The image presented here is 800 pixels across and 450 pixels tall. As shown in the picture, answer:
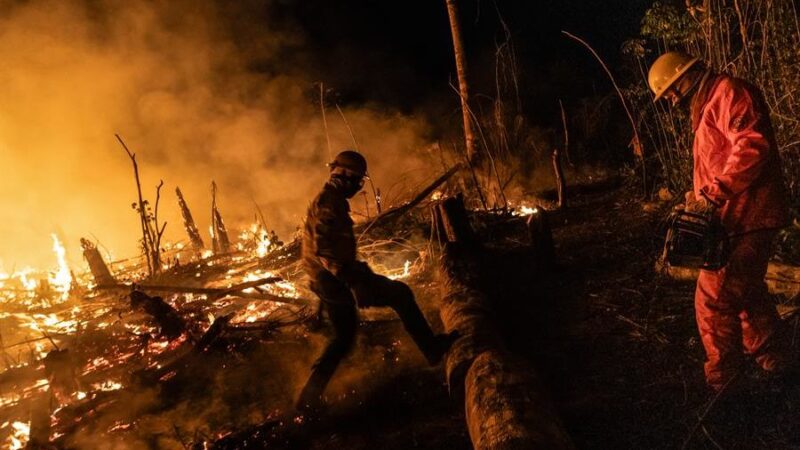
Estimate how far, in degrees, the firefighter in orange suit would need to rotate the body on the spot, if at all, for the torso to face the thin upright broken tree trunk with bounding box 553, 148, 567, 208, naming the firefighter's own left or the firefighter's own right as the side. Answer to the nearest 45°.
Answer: approximately 45° to the firefighter's own right

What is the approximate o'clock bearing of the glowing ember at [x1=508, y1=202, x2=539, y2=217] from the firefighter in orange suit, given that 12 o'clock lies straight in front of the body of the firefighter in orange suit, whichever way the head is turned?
The glowing ember is roughly at 2 o'clock from the firefighter in orange suit.

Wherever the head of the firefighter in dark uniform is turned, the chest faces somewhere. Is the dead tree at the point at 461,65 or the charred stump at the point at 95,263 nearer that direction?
the dead tree

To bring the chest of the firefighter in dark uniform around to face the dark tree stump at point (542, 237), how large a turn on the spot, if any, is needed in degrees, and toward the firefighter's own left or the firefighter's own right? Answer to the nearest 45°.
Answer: approximately 45° to the firefighter's own left

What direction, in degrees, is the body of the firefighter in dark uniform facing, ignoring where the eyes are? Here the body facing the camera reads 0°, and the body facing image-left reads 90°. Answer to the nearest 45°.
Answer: approximately 270°

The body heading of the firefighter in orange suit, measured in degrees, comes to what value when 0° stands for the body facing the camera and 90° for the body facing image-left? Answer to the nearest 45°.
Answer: approximately 90°

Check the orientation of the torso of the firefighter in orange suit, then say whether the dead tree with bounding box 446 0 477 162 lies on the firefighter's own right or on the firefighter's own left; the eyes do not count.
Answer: on the firefighter's own right
